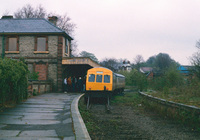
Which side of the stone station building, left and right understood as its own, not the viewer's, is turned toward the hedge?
right

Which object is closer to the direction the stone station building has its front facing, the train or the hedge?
the train

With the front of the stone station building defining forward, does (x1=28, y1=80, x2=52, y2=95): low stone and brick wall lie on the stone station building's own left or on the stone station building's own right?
on the stone station building's own right
